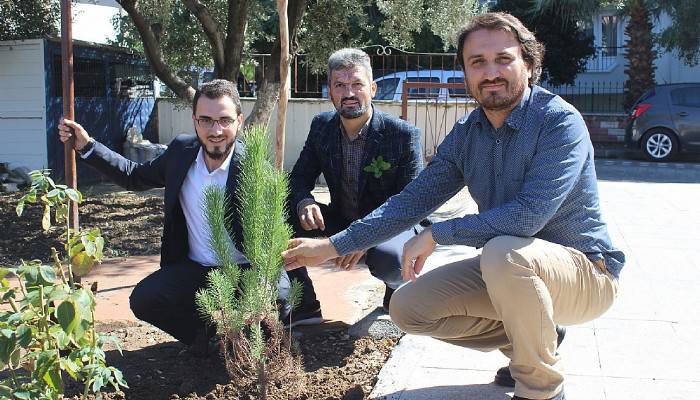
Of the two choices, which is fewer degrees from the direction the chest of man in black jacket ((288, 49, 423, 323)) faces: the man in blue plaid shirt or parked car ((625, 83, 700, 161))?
the man in blue plaid shirt

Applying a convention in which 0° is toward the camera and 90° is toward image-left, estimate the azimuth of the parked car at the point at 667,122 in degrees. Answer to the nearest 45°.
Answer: approximately 270°

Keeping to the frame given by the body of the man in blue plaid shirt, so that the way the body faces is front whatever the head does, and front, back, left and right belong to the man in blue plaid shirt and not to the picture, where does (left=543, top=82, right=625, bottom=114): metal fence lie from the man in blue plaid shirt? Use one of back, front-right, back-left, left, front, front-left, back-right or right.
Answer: back-right

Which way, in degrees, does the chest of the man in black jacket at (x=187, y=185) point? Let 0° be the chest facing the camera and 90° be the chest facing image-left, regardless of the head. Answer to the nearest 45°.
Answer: approximately 0°

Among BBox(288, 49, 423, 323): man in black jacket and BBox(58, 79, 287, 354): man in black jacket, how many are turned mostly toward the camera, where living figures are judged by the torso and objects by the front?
2

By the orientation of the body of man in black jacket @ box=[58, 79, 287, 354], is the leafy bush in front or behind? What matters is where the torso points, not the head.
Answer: in front

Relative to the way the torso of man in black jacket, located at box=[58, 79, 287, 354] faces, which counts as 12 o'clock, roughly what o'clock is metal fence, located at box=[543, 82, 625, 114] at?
The metal fence is roughly at 7 o'clock from the man in black jacket.

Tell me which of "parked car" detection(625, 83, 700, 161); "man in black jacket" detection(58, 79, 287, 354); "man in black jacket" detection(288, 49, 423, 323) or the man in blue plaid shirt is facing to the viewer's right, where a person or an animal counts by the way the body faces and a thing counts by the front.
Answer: the parked car

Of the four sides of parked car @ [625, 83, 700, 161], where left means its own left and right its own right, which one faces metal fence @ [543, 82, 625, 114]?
left

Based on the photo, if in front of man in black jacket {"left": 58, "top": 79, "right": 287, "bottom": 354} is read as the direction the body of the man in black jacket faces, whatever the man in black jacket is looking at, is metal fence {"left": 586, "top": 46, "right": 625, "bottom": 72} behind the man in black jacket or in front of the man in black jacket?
behind

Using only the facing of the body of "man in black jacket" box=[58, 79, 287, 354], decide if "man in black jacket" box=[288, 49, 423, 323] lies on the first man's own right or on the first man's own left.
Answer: on the first man's own left
